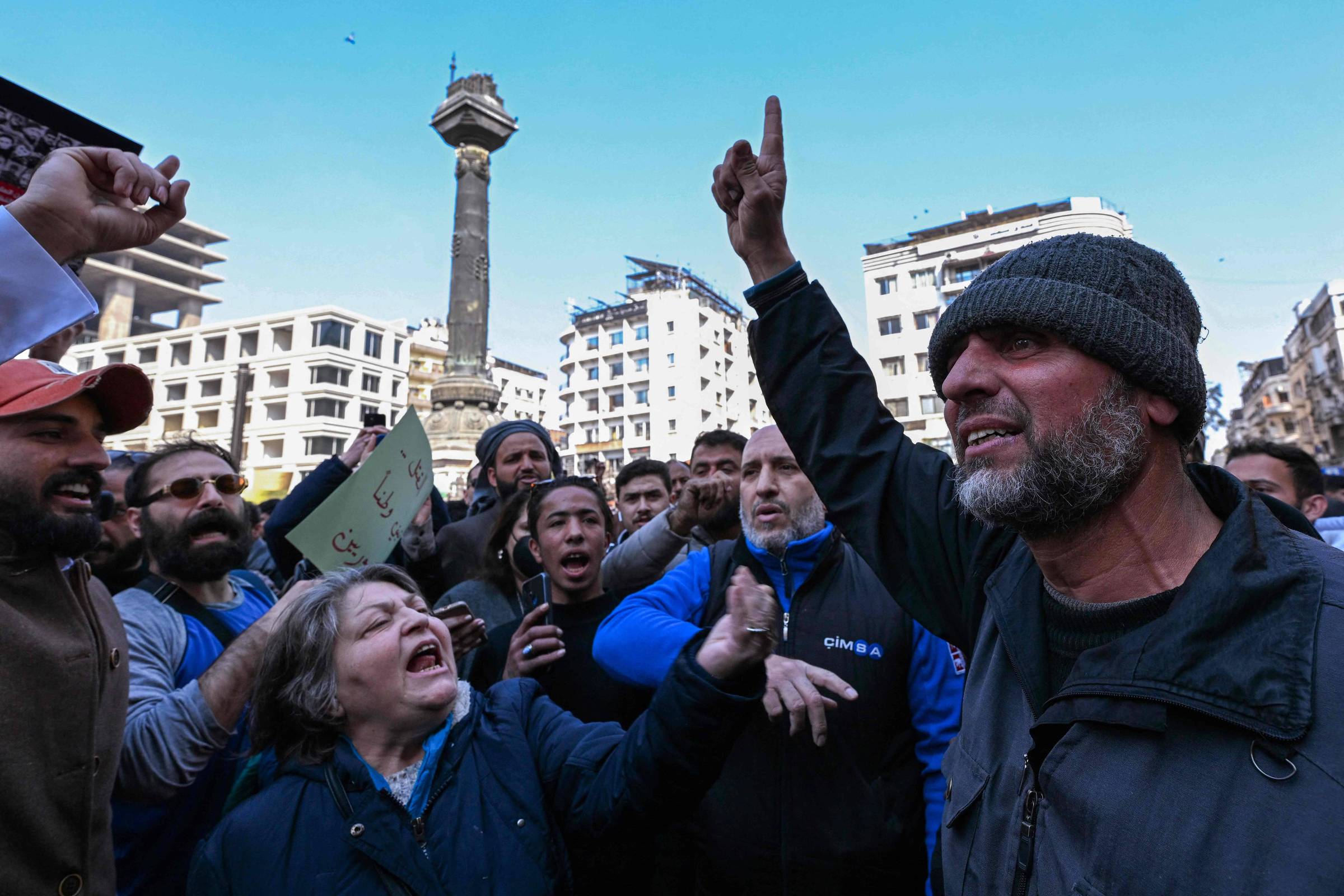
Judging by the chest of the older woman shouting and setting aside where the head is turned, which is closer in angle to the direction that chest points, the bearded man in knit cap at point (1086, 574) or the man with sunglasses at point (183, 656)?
the bearded man in knit cap

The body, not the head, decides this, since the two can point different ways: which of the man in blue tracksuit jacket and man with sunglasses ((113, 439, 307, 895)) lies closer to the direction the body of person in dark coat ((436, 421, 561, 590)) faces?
the man in blue tracksuit jacket

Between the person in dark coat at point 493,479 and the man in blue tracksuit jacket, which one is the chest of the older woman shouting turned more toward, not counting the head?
the man in blue tracksuit jacket

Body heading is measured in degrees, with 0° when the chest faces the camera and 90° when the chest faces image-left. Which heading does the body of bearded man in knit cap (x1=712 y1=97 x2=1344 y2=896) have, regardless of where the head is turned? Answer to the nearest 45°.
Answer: approximately 45°

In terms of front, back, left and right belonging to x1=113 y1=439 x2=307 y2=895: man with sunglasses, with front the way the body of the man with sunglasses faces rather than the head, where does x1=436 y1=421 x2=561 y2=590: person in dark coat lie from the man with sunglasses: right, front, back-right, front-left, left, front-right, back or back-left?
left

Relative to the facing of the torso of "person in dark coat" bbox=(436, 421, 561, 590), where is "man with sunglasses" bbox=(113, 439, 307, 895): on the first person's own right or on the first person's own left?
on the first person's own right

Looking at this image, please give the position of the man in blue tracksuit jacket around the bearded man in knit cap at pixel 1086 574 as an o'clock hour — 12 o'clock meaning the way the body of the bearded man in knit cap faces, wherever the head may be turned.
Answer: The man in blue tracksuit jacket is roughly at 3 o'clock from the bearded man in knit cap.

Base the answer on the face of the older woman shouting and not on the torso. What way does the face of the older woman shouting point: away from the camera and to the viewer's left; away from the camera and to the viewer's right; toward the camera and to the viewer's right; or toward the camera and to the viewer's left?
toward the camera and to the viewer's right

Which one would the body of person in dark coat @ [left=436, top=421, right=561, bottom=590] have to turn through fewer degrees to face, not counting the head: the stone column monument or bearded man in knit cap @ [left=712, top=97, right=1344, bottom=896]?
the bearded man in knit cap
